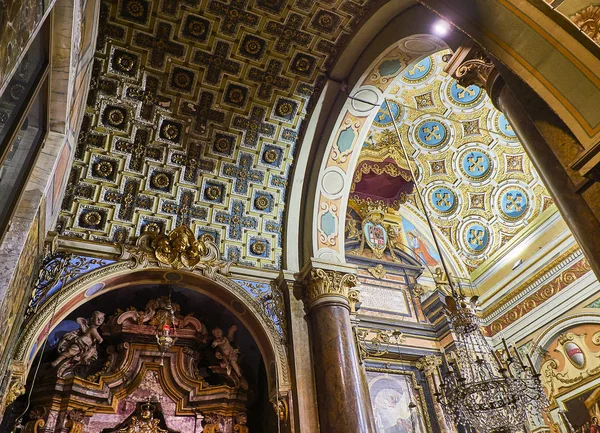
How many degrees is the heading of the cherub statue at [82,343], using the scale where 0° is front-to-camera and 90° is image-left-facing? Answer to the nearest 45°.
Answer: approximately 315°

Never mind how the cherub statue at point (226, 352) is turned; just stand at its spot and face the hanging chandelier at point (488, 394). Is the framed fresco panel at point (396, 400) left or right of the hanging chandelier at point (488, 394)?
left

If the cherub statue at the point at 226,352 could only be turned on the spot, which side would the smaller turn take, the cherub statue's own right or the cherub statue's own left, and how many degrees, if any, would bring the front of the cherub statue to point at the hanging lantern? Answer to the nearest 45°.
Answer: approximately 45° to the cherub statue's own right

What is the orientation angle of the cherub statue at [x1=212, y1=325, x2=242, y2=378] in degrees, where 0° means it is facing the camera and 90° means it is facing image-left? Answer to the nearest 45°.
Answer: approximately 45°

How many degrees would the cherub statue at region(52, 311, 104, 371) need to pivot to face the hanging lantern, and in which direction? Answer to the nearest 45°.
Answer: approximately 45° to its left

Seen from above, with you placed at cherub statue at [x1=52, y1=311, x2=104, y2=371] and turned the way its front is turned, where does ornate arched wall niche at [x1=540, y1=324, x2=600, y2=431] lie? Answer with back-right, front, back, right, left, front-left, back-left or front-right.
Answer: front-left

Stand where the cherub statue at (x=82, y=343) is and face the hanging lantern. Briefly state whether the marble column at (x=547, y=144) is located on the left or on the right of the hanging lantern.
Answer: right

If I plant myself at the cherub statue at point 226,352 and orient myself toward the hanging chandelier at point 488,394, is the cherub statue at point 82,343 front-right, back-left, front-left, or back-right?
back-right
